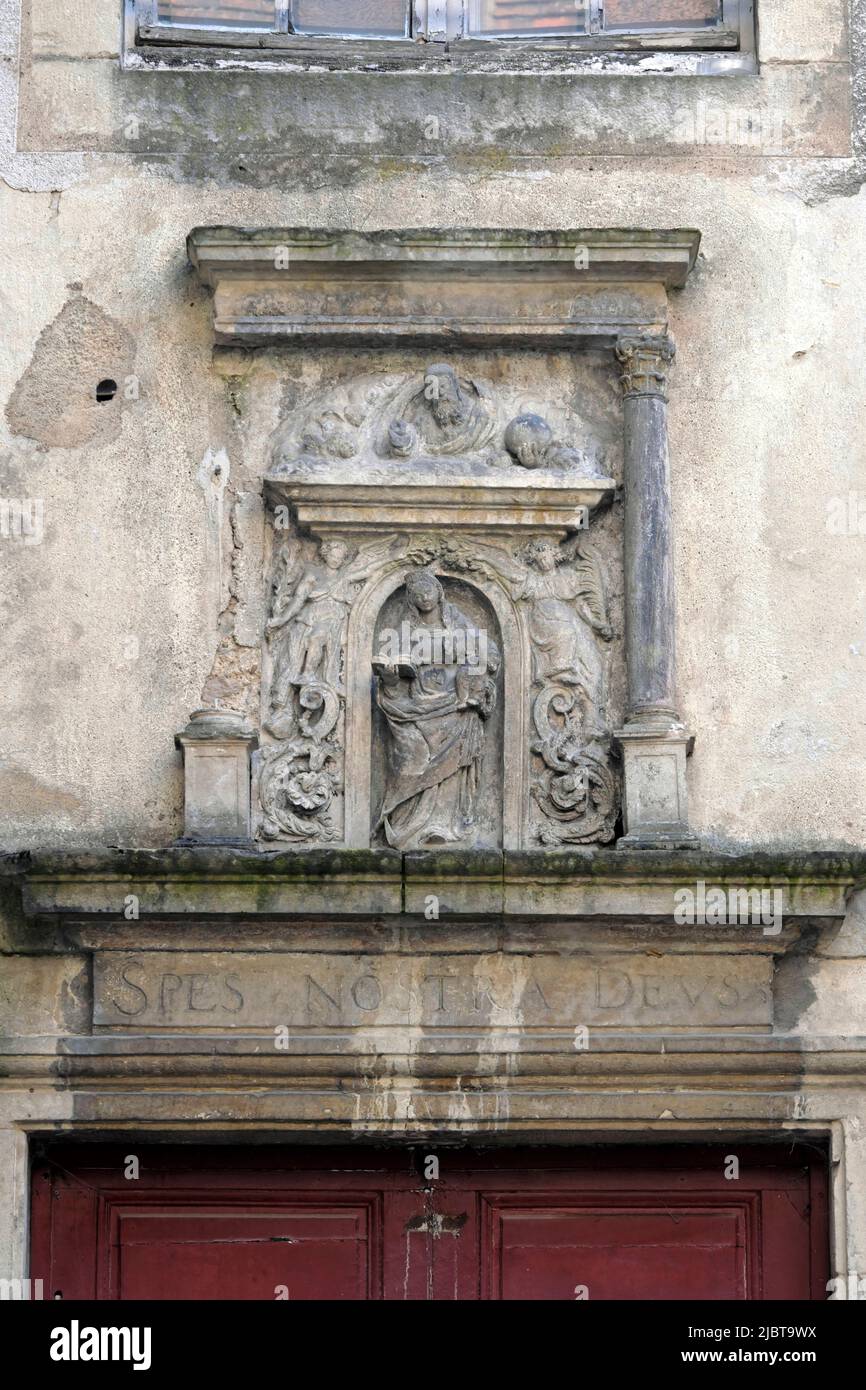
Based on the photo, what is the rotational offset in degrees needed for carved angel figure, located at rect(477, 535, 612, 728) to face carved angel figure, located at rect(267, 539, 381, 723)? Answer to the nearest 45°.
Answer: approximately 90° to its right

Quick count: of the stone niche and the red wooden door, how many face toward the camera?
2

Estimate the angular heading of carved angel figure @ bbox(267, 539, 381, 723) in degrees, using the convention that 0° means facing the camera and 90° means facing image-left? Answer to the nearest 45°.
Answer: approximately 0°

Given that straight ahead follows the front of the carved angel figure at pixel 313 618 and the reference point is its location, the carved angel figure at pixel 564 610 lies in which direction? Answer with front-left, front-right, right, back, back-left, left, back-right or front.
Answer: left

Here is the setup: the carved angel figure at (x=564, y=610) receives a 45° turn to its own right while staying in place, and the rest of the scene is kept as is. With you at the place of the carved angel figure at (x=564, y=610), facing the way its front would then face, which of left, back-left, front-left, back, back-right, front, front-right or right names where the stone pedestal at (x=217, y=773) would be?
front-right
